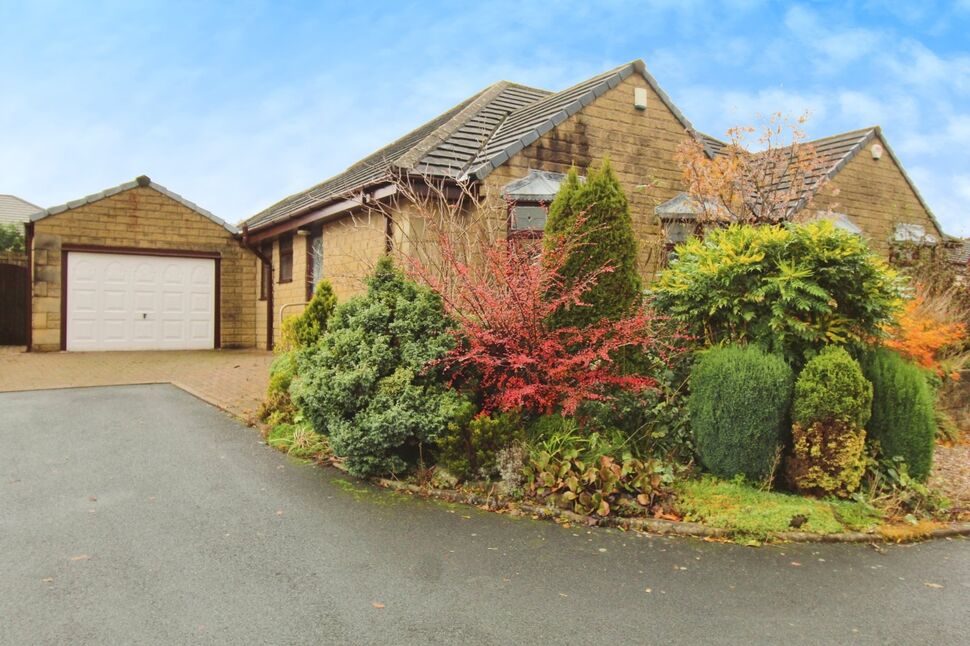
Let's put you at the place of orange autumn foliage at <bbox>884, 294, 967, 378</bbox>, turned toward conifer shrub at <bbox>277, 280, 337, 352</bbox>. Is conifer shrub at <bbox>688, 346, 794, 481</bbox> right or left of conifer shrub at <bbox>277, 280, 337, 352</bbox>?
left

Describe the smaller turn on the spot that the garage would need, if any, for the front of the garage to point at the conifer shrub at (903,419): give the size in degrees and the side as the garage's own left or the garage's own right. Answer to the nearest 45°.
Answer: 0° — it already faces it

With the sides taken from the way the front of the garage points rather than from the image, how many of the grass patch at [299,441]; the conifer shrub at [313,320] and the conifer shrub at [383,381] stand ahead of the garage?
3

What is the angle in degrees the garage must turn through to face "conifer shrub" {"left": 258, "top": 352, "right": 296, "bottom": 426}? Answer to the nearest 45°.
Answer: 0° — it already faces it

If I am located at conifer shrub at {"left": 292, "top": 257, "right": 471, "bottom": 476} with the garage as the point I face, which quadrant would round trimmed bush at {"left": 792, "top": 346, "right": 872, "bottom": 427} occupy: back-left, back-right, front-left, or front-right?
back-right

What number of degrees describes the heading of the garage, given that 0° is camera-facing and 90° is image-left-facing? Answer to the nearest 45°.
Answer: approximately 0°
